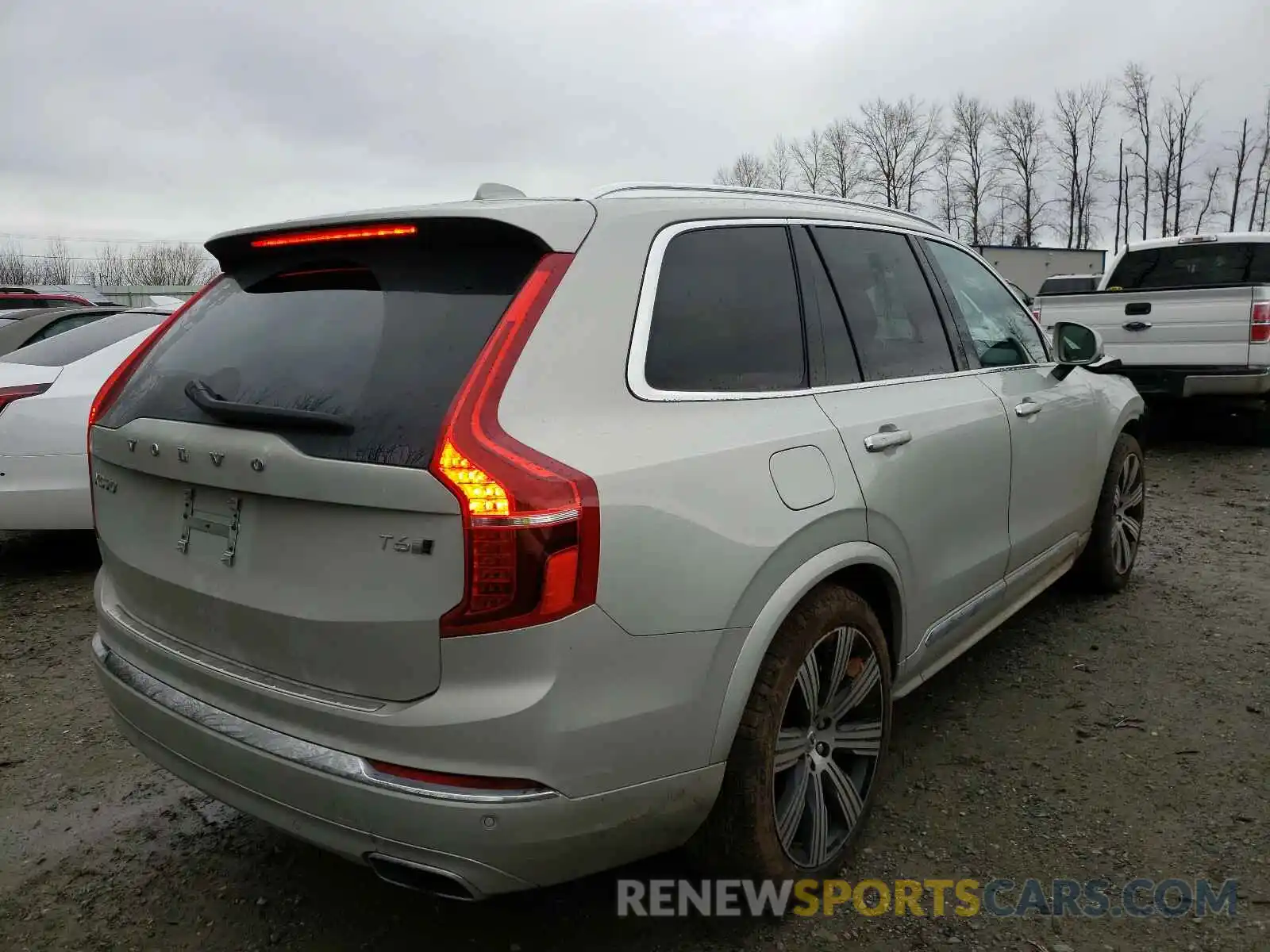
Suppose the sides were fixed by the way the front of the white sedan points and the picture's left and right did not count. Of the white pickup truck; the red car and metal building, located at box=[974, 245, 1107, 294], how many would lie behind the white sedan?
0

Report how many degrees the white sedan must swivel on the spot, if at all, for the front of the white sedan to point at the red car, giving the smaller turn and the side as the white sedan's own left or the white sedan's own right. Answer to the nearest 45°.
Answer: approximately 45° to the white sedan's own left

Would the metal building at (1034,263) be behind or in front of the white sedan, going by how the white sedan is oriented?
in front

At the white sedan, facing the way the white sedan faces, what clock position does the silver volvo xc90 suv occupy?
The silver volvo xc90 suv is roughly at 4 o'clock from the white sedan.

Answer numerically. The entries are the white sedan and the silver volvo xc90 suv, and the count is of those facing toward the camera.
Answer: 0

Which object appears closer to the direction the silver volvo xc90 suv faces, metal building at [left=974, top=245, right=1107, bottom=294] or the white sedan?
the metal building

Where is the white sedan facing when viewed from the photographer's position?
facing away from the viewer and to the right of the viewer

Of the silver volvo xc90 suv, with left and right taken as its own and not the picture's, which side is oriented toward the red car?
left

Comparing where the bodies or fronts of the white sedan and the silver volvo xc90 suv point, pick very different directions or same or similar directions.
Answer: same or similar directions

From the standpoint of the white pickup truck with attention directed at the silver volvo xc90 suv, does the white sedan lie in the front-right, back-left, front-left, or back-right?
front-right

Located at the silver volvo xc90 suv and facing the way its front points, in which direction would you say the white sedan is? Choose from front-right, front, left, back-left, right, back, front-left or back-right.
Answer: left

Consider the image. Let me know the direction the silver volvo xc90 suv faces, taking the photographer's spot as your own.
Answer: facing away from the viewer and to the right of the viewer

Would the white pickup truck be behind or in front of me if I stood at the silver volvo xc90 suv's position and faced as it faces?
in front
